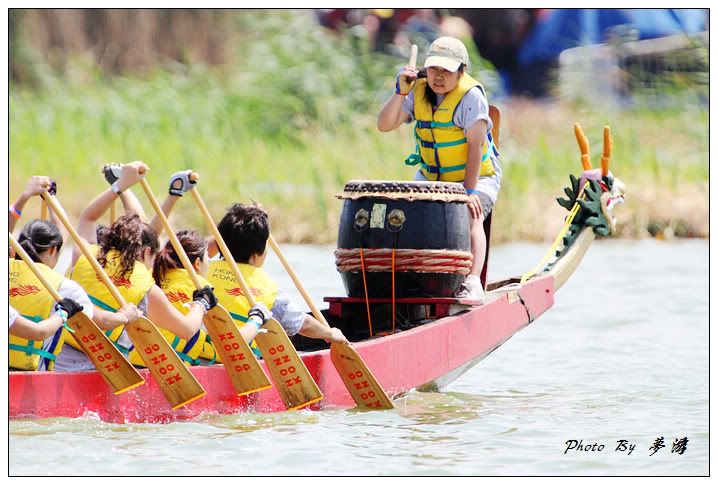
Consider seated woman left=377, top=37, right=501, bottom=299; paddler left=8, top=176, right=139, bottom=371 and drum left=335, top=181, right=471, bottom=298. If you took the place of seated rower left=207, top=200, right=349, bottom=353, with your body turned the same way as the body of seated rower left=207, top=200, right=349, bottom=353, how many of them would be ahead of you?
2

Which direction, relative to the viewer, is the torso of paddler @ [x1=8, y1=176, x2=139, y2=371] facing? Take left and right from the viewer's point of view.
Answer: facing away from the viewer and to the right of the viewer

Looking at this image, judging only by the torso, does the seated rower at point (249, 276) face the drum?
yes

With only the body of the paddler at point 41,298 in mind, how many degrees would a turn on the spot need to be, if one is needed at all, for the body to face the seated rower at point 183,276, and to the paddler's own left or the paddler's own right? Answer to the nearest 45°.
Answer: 0° — they already face them

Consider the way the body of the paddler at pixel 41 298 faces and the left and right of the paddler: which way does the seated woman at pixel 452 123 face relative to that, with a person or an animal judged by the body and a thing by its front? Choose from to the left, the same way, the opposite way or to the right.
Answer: the opposite way

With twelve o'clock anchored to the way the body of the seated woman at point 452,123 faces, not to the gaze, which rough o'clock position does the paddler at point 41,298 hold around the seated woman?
The paddler is roughly at 12 o'clock from the seated woman.

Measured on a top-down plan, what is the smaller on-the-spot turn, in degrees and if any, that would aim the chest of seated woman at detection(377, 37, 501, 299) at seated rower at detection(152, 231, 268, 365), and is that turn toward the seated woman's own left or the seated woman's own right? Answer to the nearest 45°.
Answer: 0° — they already face them

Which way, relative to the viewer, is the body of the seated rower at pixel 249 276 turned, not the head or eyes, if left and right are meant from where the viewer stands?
facing away from the viewer and to the right of the viewer

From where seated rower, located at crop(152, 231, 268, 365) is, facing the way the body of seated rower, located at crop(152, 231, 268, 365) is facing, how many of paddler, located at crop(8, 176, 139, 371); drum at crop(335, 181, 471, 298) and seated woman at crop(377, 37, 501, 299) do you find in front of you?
2

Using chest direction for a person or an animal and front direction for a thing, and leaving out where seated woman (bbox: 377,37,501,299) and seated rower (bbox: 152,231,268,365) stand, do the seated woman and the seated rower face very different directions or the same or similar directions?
very different directions
